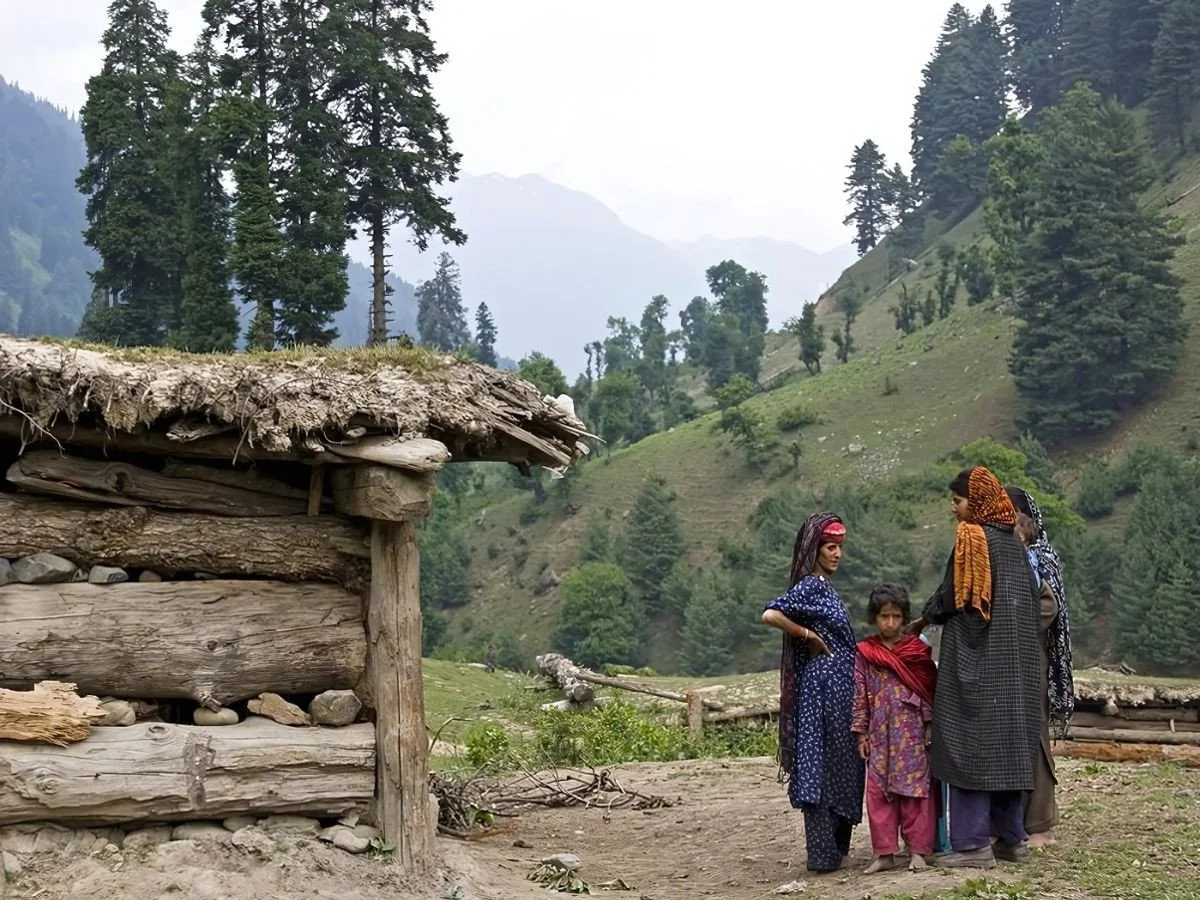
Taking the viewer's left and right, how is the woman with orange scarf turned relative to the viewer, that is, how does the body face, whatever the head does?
facing away from the viewer and to the left of the viewer

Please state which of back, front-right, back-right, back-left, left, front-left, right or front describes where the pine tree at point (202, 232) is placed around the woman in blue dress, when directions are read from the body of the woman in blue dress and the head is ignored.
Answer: back-left

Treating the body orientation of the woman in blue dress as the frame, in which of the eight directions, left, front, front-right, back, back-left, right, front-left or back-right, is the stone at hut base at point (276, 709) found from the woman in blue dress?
back

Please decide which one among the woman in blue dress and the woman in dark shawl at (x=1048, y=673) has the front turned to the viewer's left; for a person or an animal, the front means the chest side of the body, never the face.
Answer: the woman in dark shawl

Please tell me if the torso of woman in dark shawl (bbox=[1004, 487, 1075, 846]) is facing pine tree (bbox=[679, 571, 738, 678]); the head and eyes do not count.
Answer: no

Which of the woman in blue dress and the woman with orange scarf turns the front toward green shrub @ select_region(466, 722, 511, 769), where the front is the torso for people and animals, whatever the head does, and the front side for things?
the woman with orange scarf

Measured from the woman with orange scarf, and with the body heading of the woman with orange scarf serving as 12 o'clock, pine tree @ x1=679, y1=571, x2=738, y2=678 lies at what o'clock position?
The pine tree is roughly at 1 o'clock from the woman with orange scarf.

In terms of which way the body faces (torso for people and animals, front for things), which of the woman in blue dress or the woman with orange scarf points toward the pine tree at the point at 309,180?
the woman with orange scarf

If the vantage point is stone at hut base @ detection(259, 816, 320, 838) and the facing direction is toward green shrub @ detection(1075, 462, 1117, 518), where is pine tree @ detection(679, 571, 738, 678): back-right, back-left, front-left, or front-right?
front-left

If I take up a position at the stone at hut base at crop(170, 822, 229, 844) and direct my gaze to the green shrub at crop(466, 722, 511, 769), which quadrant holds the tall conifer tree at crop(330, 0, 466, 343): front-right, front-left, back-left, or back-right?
front-left

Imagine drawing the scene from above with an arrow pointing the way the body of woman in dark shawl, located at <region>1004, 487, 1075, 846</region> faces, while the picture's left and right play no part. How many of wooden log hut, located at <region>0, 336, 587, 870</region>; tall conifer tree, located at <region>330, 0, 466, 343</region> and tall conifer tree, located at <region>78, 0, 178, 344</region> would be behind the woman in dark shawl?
0

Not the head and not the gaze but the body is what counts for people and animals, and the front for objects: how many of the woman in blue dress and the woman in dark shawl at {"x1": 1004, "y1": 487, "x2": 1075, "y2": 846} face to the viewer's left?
1

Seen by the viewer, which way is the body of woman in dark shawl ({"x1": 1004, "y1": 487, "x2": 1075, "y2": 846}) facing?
to the viewer's left
